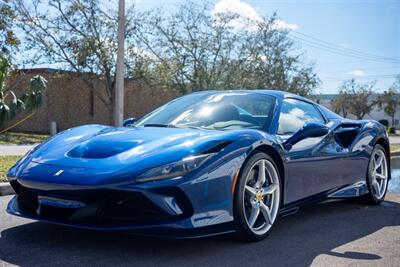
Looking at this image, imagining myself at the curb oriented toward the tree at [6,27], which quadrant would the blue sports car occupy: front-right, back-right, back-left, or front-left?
back-right

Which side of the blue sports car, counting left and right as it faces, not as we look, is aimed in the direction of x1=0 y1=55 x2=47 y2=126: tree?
right

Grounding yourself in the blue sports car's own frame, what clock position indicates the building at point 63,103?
The building is roughly at 4 o'clock from the blue sports car.

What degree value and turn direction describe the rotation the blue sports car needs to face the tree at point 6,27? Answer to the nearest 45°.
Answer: approximately 90° to its right

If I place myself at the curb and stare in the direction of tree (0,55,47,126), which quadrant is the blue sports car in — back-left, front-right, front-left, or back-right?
back-right

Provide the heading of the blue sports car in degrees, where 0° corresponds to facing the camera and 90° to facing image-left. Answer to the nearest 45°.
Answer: approximately 45°

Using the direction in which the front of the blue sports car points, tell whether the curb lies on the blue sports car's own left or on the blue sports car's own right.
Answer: on the blue sports car's own right
